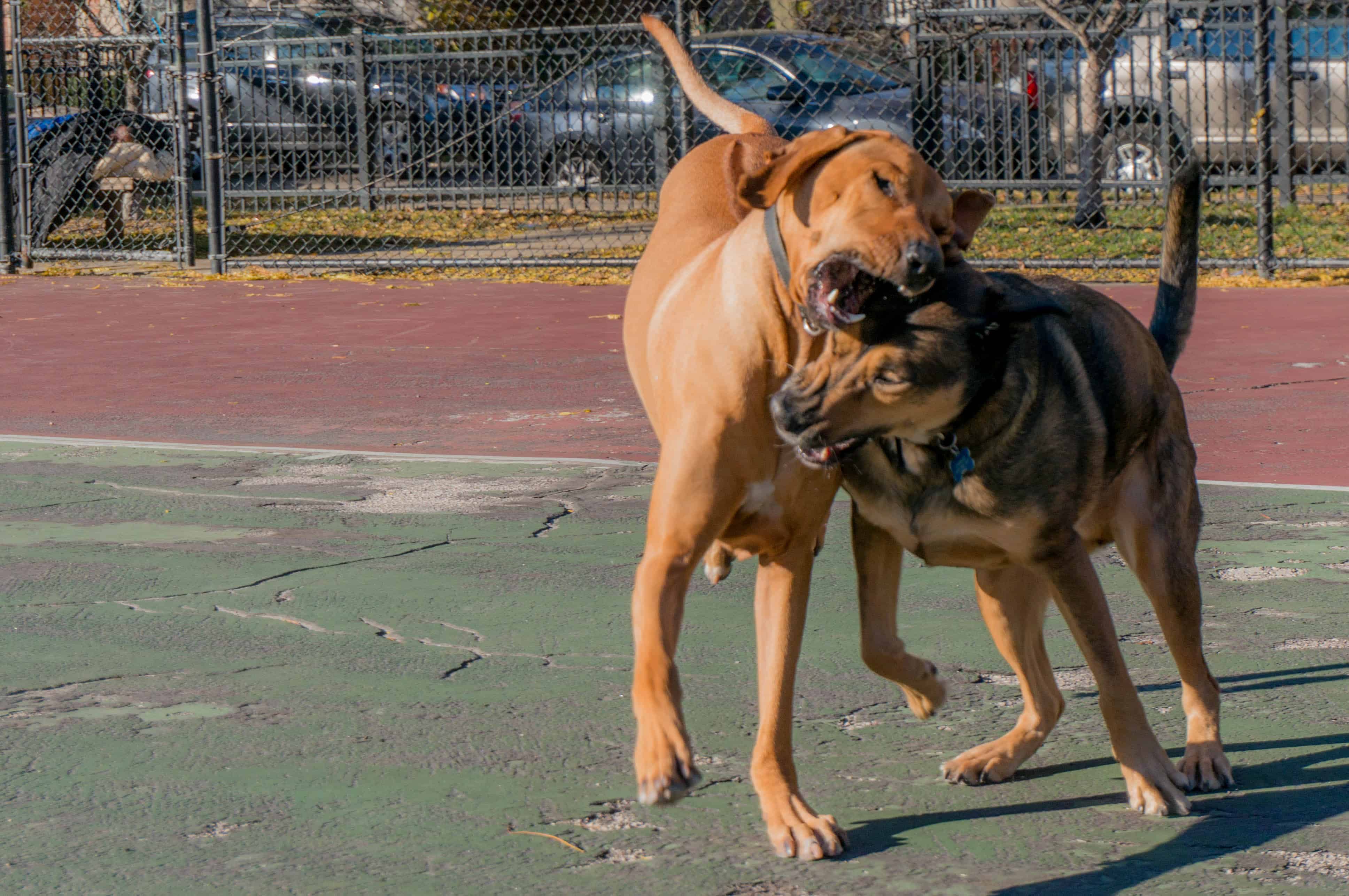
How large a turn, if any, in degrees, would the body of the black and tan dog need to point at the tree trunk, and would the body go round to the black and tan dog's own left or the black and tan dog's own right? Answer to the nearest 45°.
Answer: approximately 135° to the black and tan dog's own right

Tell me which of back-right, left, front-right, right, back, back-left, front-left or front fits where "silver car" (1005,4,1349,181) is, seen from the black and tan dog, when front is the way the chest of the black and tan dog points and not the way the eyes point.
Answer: back-right

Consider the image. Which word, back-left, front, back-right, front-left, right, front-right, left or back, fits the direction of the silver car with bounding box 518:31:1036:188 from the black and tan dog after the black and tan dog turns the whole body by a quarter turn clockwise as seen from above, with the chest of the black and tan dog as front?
front-right

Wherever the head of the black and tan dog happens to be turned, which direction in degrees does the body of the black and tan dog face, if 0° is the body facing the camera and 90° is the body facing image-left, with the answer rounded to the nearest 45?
approximately 45°

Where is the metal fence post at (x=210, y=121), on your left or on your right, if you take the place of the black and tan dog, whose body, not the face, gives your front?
on your right

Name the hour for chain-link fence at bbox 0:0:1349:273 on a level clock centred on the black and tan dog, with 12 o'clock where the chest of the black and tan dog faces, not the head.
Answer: The chain-link fence is roughly at 4 o'clock from the black and tan dog.
